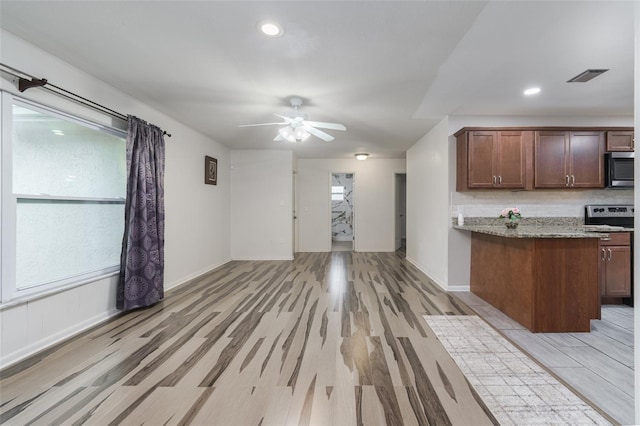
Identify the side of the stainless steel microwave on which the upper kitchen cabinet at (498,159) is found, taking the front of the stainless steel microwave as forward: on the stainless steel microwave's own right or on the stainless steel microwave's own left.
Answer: on the stainless steel microwave's own right

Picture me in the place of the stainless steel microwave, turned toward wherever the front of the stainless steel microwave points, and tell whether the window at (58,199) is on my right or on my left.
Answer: on my right

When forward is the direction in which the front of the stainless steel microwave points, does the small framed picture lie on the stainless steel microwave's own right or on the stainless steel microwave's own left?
on the stainless steel microwave's own right

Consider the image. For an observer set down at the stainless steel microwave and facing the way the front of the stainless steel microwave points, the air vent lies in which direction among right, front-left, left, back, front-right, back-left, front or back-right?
front-right

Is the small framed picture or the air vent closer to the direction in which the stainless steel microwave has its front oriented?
the air vent

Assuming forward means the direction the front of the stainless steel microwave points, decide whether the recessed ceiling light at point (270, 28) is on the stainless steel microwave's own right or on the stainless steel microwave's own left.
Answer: on the stainless steel microwave's own right

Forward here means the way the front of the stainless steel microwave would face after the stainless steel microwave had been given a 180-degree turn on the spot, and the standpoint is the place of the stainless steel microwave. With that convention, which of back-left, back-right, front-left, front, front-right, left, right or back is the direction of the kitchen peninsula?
back-left

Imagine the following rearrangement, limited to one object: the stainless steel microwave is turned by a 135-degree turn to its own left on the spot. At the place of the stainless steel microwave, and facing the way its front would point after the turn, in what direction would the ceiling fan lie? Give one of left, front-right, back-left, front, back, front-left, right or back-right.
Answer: back-left

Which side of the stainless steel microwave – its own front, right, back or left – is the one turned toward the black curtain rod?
right

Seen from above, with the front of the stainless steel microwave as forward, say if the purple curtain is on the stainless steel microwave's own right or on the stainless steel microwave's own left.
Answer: on the stainless steel microwave's own right
